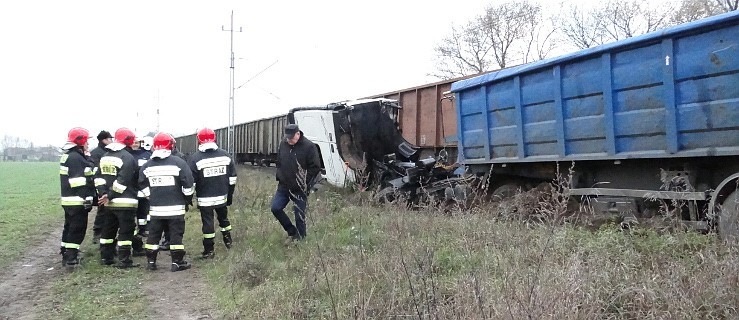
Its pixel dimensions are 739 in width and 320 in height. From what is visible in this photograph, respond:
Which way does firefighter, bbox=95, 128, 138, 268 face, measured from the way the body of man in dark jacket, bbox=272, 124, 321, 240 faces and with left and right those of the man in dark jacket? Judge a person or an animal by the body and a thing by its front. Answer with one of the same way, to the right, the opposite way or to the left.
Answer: the opposite way

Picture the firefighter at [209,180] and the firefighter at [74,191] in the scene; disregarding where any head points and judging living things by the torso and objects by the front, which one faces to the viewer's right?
the firefighter at [74,191]

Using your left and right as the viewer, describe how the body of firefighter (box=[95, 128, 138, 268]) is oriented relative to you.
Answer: facing away from the viewer and to the right of the viewer

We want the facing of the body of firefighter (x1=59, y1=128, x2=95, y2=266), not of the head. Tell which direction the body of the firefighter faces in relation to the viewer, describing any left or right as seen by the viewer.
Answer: facing to the right of the viewer

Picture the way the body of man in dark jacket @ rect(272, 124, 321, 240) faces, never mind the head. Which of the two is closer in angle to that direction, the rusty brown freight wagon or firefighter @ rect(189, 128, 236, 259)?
the firefighter

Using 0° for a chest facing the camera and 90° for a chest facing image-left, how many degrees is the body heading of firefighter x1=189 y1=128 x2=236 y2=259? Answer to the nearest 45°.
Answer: approximately 180°

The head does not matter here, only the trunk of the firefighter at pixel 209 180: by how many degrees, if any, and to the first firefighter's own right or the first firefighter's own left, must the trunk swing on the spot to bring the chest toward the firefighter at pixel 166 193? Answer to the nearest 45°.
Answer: approximately 135° to the first firefighter's own left

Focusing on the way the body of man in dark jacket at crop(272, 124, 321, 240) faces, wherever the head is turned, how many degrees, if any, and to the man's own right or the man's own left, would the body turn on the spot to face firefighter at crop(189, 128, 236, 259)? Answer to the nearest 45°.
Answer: approximately 45° to the man's own right

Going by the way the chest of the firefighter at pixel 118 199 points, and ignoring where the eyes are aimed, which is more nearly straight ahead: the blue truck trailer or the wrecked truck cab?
the wrecked truck cab
